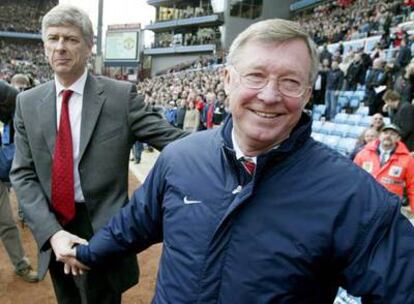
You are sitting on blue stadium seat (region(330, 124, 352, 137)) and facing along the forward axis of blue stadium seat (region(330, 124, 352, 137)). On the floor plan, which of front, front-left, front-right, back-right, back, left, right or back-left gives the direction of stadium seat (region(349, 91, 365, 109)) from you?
back-right

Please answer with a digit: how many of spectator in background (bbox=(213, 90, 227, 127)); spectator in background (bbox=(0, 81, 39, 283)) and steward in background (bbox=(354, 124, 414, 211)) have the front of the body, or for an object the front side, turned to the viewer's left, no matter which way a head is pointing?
0

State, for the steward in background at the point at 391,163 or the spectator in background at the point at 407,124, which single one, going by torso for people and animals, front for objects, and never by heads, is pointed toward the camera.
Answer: the steward in background at the point at 391,163

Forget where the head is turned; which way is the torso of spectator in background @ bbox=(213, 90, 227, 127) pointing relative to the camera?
toward the camera

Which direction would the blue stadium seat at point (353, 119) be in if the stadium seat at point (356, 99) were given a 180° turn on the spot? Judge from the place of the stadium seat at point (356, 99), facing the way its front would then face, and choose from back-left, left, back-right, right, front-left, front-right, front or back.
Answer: back-right

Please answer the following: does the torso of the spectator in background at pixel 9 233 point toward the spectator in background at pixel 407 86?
no

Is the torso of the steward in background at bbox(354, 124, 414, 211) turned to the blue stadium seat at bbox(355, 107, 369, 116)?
no

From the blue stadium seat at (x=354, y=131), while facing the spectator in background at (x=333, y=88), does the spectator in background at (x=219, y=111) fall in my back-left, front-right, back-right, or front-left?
front-left

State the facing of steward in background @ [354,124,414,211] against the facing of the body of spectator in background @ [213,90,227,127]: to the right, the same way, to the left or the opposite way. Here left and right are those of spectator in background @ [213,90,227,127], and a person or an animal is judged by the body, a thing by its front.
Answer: the same way

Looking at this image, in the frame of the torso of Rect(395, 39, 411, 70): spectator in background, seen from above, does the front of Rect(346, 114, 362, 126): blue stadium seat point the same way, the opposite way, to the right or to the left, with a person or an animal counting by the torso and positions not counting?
the same way

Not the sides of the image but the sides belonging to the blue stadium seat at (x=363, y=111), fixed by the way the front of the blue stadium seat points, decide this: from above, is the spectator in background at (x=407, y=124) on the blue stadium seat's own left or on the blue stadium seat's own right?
on the blue stadium seat's own left

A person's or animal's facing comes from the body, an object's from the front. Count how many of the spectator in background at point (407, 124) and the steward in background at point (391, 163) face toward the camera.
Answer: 1

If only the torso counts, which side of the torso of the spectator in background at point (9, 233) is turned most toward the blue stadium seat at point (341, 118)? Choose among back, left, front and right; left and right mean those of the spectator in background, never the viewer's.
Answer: left

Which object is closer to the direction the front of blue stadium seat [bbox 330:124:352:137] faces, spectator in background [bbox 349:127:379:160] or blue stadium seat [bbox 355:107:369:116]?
the spectator in background

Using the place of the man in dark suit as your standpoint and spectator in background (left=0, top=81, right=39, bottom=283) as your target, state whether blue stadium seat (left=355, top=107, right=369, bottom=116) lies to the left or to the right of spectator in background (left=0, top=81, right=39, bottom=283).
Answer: right

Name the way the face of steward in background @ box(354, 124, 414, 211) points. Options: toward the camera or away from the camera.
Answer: toward the camera

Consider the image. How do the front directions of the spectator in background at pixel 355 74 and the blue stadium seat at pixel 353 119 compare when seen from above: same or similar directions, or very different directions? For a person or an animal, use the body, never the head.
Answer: same or similar directions

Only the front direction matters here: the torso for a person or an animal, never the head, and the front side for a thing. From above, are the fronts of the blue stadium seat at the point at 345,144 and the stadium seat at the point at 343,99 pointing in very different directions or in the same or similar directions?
same or similar directions

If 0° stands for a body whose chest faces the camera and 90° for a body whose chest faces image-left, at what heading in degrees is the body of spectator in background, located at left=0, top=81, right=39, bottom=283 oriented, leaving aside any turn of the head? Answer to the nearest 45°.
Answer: approximately 315°

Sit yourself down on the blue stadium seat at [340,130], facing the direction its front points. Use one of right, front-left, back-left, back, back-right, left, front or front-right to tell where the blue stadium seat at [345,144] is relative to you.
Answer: front-left

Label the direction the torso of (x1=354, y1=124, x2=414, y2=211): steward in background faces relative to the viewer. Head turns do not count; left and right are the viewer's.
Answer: facing the viewer
